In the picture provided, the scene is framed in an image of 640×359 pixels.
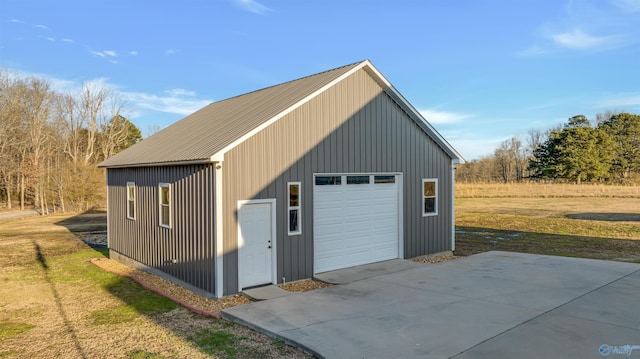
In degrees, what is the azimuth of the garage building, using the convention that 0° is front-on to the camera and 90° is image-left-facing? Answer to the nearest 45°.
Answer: approximately 315°
